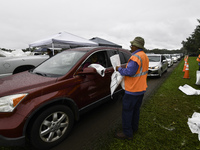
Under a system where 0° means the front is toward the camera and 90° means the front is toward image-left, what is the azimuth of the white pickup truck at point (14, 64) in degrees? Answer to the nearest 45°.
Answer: approximately 90°

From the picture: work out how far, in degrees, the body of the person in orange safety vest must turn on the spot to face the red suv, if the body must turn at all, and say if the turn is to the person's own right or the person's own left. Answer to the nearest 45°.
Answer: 0° — they already face it

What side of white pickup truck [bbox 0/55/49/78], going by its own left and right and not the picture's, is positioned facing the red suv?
left

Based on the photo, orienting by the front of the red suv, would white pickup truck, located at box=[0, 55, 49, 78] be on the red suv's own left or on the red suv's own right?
on the red suv's own right

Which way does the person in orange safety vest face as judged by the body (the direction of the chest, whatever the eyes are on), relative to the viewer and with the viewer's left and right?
facing to the left of the viewer

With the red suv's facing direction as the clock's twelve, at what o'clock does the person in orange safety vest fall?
The person in orange safety vest is roughly at 8 o'clock from the red suv.

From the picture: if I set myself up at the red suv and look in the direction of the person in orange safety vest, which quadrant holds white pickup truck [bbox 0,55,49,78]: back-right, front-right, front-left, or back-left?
back-left

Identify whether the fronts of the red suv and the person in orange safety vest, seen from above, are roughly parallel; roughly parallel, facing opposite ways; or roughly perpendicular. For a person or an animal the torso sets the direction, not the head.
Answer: roughly perpendicular

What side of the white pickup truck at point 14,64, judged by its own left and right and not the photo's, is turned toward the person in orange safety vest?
left

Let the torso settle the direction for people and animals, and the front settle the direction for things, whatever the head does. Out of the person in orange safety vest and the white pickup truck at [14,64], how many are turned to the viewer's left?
2
